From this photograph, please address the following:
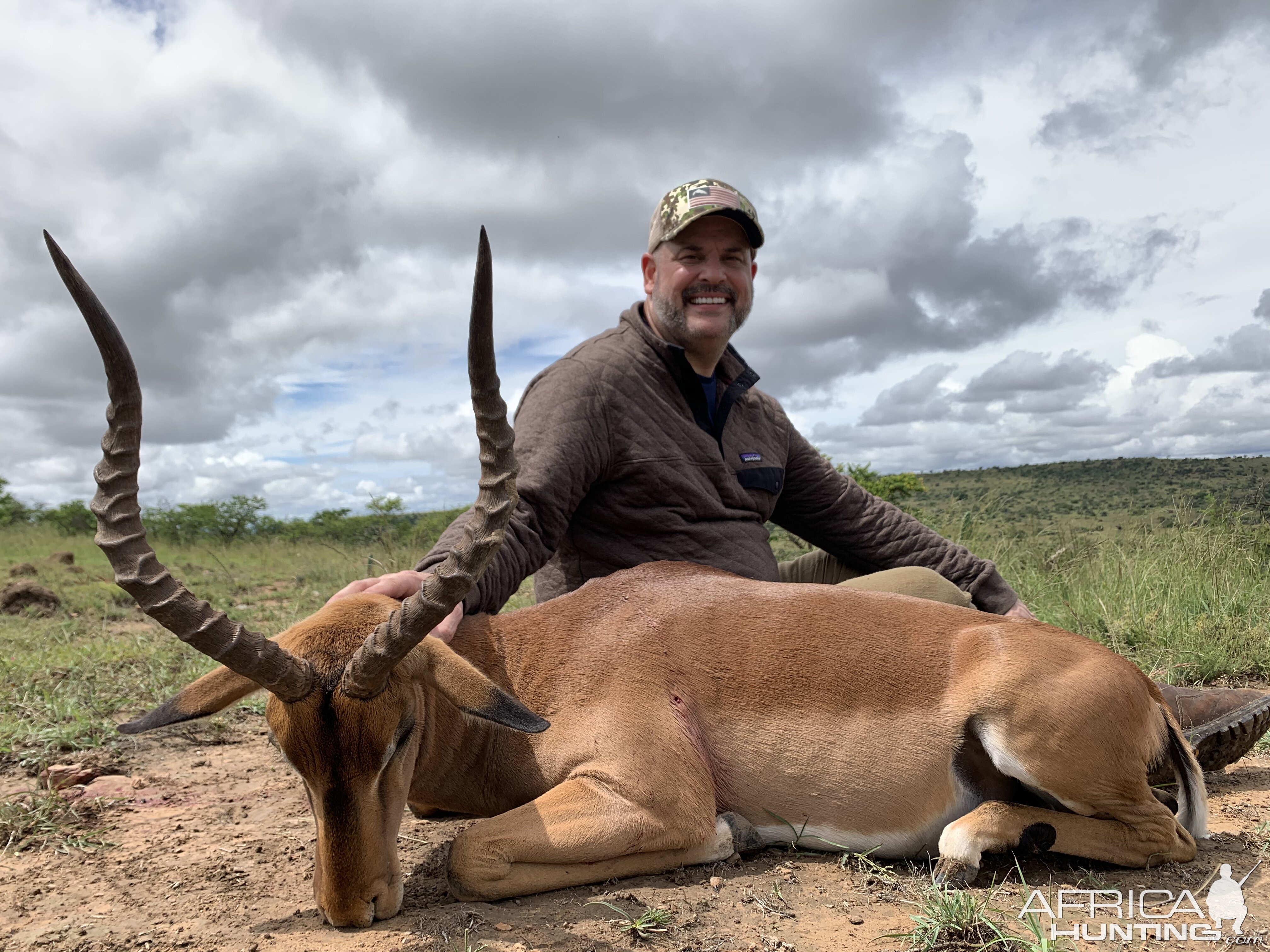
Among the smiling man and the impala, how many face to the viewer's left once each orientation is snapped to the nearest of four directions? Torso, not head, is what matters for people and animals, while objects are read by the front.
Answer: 1

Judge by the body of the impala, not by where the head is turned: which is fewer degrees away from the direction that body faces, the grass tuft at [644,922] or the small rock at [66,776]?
the small rock

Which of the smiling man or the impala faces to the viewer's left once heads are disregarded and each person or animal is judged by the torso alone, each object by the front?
the impala

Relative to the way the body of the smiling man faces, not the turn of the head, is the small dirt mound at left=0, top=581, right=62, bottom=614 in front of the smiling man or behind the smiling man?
behind

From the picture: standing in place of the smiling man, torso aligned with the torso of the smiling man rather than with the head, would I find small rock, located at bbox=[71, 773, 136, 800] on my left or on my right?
on my right

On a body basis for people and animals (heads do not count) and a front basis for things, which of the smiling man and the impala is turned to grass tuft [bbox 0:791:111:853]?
the impala

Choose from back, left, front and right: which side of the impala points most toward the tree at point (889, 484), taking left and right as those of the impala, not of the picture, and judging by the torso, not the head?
right

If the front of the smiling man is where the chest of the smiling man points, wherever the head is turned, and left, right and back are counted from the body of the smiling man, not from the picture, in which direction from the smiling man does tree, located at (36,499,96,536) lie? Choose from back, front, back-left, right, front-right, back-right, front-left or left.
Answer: back

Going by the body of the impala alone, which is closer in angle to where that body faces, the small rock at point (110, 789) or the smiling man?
the small rock

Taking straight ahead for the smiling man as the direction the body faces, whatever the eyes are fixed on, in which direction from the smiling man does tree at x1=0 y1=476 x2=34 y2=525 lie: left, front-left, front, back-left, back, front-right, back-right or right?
back

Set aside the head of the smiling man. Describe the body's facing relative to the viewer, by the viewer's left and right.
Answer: facing the viewer and to the right of the viewer

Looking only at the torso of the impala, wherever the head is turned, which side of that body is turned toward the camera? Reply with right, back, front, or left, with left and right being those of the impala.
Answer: left

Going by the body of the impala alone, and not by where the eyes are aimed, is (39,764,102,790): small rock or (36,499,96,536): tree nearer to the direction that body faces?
the small rock

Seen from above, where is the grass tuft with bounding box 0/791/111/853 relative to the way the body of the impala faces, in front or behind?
in front
